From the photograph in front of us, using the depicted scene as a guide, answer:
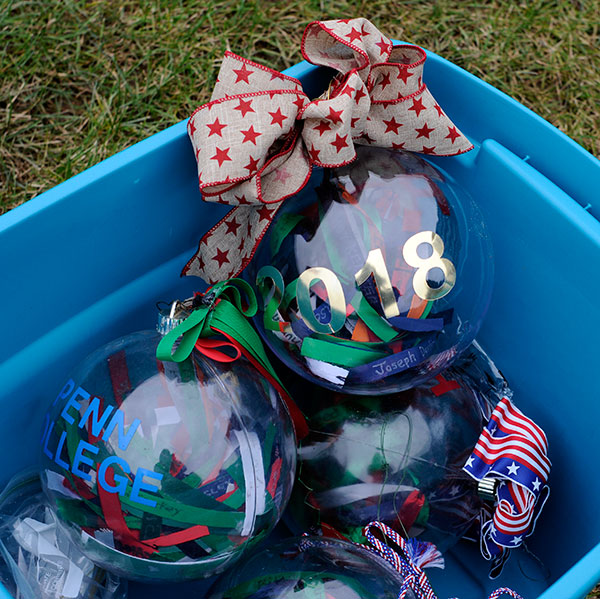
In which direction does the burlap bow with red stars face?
toward the camera

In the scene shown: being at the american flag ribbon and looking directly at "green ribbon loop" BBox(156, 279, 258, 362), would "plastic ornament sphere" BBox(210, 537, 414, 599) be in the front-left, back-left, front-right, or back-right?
front-left
